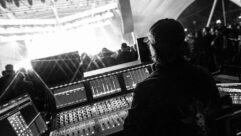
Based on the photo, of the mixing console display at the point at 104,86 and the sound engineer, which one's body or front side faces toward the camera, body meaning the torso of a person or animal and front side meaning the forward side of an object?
the mixing console display

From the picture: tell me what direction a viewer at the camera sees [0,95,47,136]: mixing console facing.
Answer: facing the viewer and to the right of the viewer

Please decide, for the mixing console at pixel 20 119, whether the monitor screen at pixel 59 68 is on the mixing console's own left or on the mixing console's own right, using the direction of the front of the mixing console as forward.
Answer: on the mixing console's own left

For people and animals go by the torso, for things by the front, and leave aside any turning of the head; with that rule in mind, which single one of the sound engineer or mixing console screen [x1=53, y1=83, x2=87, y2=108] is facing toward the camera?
the mixing console screen

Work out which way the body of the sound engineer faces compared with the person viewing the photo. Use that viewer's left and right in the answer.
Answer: facing away from the viewer and to the left of the viewer

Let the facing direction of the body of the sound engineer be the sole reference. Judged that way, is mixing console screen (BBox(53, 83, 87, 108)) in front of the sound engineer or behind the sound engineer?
in front

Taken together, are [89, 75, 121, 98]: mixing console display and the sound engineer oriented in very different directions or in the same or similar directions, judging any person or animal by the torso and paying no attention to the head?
very different directions

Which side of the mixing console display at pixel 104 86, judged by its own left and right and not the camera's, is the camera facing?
front

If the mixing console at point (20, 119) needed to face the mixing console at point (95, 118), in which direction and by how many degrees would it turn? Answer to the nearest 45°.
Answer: approximately 45° to its left
